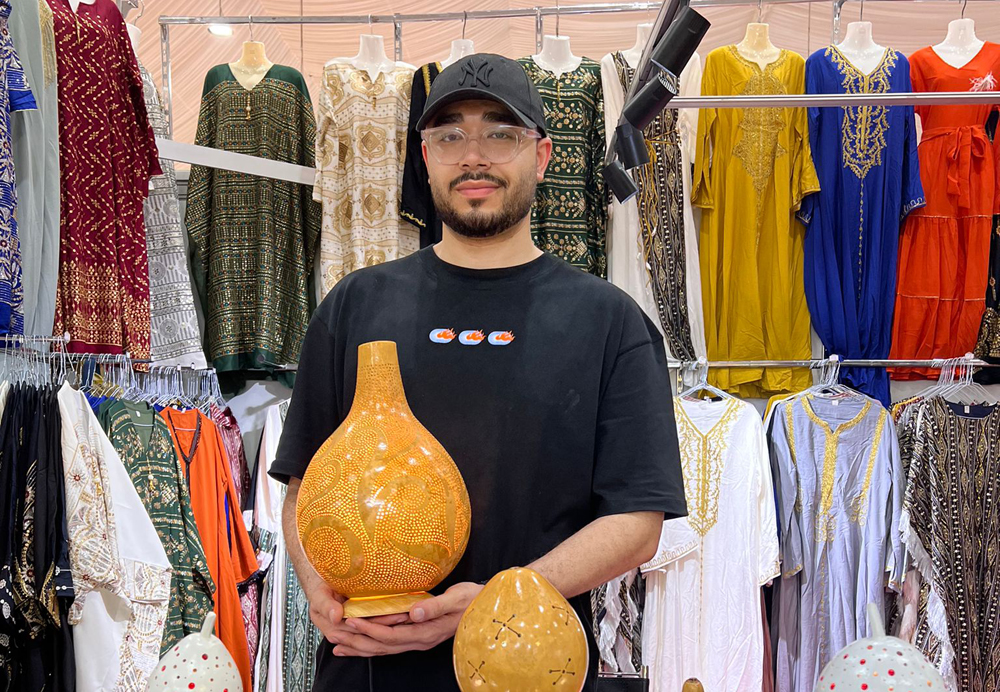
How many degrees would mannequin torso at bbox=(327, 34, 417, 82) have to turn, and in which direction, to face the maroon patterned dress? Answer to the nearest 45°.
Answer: approximately 45° to its right

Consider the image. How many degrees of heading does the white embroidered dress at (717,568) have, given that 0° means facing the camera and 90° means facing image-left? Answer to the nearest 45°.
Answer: approximately 0°

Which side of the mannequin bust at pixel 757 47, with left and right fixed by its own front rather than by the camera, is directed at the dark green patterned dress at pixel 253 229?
right

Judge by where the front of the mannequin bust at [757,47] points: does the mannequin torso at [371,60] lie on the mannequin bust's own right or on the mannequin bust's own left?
on the mannequin bust's own right

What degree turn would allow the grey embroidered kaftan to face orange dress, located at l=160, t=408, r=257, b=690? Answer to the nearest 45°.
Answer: approximately 90° to its right

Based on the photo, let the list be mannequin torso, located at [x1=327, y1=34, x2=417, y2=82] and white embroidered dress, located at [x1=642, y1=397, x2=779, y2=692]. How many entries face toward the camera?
2

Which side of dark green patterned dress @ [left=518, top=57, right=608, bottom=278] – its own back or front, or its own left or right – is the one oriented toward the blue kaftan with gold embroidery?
left
